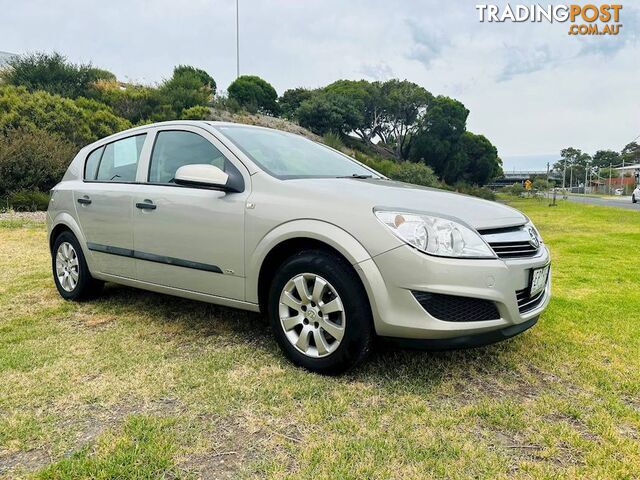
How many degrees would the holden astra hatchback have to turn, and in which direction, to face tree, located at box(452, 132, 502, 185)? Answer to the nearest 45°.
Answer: approximately 135° to its left

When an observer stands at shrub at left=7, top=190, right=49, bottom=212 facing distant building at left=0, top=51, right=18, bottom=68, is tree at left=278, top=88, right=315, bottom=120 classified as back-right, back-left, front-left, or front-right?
front-right

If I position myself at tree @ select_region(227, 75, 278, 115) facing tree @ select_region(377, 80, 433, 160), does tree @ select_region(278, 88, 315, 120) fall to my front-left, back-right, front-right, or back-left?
front-left

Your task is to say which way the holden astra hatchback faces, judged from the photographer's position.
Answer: facing the viewer and to the right of the viewer

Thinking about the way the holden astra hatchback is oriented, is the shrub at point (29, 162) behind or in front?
behind

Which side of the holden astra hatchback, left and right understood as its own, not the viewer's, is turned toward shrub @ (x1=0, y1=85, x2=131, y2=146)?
back

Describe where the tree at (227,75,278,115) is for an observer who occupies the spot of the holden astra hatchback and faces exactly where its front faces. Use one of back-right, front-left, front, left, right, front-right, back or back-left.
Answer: back-left

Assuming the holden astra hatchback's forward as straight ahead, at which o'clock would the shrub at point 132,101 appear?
The shrub is roughly at 7 o'clock from the holden astra hatchback.

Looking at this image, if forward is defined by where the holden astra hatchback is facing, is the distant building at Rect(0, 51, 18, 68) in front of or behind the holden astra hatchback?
behind

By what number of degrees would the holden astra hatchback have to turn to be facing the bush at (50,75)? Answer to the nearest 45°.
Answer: approximately 180°

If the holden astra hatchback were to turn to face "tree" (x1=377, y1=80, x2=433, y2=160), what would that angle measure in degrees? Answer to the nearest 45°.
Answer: approximately 135° to its left

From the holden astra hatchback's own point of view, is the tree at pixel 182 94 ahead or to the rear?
to the rear
